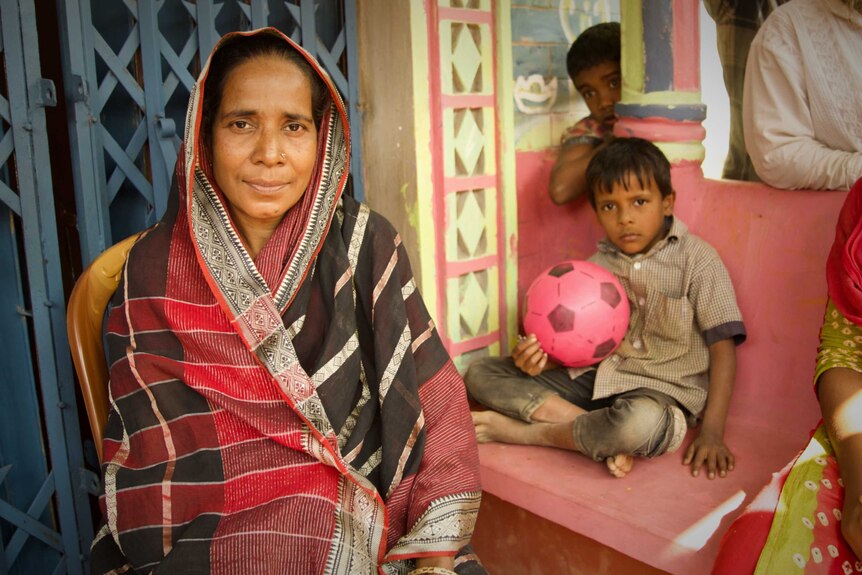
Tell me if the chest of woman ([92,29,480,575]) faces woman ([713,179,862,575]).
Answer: no

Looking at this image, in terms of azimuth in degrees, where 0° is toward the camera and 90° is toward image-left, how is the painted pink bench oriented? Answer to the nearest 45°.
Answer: approximately 45°

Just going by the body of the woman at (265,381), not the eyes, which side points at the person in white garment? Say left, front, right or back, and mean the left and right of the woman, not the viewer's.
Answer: left

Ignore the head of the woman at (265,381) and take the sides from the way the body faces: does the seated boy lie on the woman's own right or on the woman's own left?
on the woman's own left

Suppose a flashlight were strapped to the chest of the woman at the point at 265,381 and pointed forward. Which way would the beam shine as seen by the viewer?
toward the camera

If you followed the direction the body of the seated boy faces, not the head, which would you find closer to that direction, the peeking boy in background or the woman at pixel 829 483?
the woman

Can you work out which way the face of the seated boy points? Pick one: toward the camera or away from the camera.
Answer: toward the camera

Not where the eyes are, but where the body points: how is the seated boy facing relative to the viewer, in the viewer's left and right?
facing the viewer and to the left of the viewer

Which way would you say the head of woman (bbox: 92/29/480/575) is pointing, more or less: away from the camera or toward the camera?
toward the camera

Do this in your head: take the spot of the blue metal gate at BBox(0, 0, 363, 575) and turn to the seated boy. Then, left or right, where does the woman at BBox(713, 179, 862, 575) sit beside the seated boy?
right

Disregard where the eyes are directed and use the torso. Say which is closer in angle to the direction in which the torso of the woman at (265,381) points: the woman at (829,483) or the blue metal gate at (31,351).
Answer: the woman

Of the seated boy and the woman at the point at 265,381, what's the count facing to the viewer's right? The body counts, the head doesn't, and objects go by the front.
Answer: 0

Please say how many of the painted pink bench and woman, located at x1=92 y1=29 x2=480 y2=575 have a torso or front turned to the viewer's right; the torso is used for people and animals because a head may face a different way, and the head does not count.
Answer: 0
